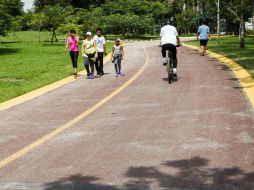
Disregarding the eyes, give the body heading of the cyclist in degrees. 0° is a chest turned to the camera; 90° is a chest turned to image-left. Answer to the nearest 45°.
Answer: approximately 180°

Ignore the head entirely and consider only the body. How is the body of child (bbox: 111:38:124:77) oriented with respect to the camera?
toward the camera

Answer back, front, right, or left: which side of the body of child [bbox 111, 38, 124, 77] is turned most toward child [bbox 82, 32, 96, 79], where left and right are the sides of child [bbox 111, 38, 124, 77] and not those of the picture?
right

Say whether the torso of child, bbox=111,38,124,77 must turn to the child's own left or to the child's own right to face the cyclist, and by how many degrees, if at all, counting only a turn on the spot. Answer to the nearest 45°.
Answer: approximately 45° to the child's own left

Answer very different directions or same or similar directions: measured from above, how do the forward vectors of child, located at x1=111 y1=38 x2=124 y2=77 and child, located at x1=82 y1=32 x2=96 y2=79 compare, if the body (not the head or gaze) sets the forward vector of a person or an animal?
same or similar directions

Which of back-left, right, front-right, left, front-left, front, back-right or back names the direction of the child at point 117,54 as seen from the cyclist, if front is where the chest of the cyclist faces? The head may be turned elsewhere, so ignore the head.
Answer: front-left

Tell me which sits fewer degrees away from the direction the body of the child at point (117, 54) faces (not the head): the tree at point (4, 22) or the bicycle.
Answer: the bicycle

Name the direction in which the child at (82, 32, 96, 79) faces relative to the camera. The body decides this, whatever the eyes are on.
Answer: toward the camera

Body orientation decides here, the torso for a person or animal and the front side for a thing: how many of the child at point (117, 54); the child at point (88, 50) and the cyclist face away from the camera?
1

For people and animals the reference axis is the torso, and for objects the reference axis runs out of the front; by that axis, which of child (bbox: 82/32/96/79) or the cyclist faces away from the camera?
the cyclist

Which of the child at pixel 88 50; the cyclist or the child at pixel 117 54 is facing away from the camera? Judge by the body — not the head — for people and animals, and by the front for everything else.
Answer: the cyclist

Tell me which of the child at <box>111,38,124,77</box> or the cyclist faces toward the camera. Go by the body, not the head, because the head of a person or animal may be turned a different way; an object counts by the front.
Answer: the child

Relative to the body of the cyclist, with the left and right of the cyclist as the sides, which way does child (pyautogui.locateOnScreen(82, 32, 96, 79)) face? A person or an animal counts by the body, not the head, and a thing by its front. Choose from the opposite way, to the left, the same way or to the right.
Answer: the opposite way

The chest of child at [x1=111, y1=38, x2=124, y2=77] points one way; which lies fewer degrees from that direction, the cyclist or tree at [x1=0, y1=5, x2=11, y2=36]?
the cyclist

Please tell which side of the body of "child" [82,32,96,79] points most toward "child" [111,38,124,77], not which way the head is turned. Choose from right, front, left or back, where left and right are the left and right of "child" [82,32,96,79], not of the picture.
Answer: left

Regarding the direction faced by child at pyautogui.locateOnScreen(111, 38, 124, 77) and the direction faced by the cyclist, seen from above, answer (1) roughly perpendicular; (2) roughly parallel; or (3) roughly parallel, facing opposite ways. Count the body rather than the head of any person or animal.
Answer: roughly parallel, facing opposite ways

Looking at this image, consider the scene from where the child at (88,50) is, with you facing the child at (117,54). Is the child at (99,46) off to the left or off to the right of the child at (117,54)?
left
